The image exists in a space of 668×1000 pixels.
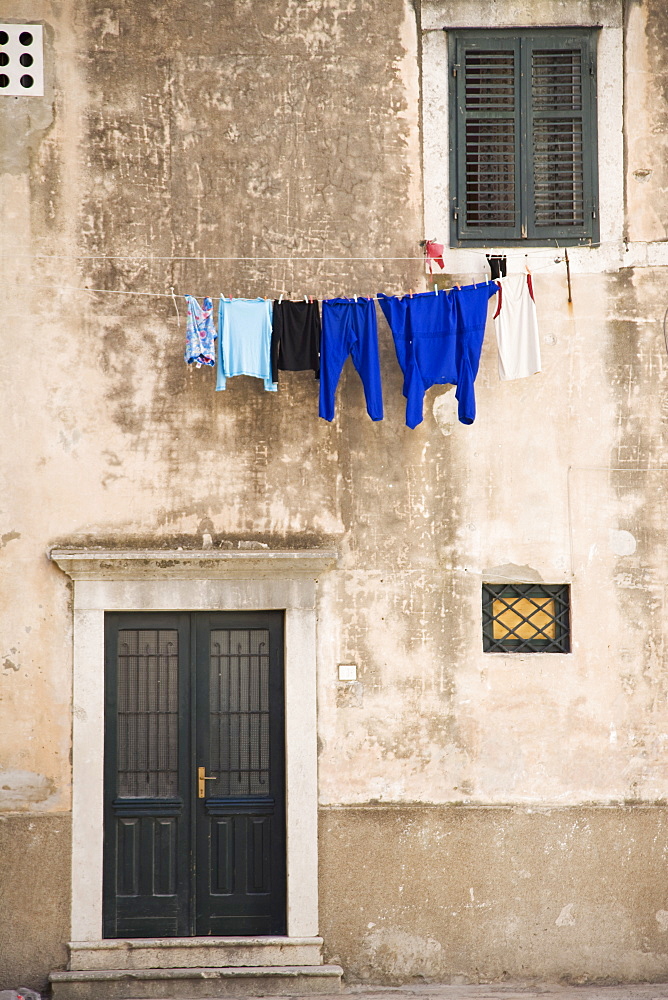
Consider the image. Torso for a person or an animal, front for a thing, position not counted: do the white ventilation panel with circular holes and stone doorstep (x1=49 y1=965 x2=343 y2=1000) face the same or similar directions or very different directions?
same or similar directions

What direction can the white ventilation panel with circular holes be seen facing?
toward the camera

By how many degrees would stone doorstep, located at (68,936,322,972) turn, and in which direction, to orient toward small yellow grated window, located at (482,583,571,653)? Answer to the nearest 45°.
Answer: approximately 90° to its left

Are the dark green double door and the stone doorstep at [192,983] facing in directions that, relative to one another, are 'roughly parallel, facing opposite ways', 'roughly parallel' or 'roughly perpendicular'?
roughly parallel

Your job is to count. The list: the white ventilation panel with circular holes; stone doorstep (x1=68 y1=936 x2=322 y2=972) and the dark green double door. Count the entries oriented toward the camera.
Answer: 3

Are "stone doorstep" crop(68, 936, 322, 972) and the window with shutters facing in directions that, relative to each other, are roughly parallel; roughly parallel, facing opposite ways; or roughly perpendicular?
roughly parallel

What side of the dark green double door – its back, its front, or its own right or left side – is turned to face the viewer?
front

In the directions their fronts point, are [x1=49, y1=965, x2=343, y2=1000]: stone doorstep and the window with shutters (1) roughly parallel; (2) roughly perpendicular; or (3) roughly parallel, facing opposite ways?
roughly parallel

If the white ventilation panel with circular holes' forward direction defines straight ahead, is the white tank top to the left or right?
on its left

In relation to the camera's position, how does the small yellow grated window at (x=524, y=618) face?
facing the viewer

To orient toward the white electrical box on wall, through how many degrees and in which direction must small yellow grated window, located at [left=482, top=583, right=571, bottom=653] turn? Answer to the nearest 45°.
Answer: approximately 90° to its right

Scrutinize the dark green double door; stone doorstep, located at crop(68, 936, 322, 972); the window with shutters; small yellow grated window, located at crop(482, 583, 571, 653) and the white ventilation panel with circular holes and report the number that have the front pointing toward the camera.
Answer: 5
